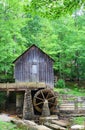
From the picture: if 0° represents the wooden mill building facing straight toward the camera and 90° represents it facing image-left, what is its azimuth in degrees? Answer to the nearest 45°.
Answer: approximately 0°
